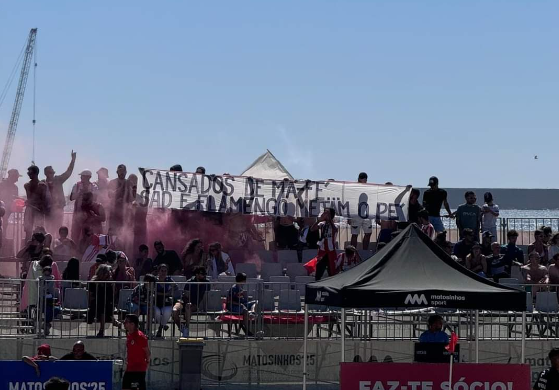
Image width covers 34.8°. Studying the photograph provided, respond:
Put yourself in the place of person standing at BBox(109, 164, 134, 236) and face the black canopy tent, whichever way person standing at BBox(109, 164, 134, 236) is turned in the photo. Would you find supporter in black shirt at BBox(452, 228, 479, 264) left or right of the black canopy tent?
left

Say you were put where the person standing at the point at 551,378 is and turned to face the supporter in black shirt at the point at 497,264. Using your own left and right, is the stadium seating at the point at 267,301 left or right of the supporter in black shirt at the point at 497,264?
left

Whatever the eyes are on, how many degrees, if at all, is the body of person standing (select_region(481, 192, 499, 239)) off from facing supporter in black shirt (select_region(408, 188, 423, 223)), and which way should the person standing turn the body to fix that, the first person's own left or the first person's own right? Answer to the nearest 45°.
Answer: approximately 45° to the first person's own right

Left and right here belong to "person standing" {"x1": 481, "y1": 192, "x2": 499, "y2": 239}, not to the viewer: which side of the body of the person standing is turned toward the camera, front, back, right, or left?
front

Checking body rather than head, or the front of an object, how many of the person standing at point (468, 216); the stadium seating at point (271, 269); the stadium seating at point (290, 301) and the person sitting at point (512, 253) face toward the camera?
4

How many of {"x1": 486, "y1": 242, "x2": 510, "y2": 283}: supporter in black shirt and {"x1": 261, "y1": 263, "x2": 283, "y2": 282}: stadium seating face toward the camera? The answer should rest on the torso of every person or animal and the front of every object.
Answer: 2

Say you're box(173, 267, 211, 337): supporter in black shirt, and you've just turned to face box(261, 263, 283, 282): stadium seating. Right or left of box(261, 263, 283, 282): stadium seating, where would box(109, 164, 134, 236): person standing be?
left

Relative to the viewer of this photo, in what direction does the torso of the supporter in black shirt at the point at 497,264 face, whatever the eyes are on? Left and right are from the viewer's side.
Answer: facing the viewer

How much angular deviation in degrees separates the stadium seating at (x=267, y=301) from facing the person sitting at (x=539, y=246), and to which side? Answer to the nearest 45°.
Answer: approximately 135° to its left

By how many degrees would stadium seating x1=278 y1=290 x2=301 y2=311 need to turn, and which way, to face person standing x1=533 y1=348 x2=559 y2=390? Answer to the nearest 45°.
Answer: approximately 45° to its left

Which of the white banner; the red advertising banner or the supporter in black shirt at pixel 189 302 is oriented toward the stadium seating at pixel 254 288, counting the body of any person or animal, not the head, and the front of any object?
the white banner

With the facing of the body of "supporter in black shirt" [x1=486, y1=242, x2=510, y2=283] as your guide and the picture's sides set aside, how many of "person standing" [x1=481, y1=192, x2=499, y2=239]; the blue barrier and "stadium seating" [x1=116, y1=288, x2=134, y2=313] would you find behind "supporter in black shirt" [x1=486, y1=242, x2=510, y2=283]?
1

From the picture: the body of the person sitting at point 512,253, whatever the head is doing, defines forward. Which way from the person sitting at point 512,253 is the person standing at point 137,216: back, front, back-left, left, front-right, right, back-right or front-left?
right

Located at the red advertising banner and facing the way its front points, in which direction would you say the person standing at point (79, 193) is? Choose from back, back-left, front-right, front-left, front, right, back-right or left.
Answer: back-right

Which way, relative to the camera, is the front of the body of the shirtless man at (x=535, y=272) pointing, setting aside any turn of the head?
toward the camera

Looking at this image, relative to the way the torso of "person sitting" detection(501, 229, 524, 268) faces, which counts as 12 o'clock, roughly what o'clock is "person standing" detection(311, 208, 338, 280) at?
"person standing" detection(311, 208, 338, 280) is roughly at 2 o'clock from "person sitting" detection(501, 229, 524, 268).

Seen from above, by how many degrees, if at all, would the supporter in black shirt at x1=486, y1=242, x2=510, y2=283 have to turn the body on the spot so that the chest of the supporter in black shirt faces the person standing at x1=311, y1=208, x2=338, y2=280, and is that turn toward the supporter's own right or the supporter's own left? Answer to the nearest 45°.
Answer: approximately 90° to the supporter's own right
